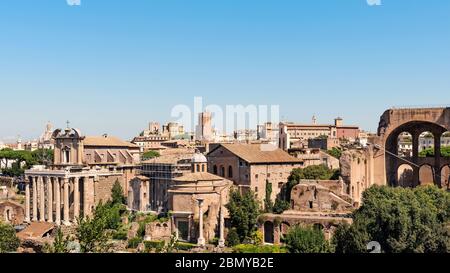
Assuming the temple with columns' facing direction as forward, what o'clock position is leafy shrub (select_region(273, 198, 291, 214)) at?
The leafy shrub is roughly at 9 o'clock from the temple with columns.

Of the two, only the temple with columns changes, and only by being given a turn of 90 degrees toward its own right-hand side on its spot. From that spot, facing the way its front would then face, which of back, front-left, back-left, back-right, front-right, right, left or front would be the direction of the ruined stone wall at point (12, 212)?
front

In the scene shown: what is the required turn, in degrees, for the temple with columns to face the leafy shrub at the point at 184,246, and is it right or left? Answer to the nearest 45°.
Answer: approximately 90° to its left

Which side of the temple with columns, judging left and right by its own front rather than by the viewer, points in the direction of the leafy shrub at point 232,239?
left

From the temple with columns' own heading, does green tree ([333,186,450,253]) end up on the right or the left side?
on its left

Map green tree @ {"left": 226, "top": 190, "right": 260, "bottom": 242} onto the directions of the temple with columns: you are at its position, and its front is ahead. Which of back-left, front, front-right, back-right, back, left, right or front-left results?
left

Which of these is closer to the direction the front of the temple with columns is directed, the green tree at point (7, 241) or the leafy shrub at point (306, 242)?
the green tree

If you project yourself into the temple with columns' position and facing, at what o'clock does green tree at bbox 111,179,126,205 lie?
The green tree is roughly at 8 o'clock from the temple with columns.

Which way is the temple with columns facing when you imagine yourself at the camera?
facing the viewer and to the left of the viewer

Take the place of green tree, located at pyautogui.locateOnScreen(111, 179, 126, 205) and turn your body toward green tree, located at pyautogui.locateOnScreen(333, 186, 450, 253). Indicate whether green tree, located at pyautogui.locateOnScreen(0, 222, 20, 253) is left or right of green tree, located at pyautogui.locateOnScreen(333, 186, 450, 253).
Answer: right

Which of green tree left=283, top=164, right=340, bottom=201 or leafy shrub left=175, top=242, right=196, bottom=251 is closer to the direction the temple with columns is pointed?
the leafy shrub
